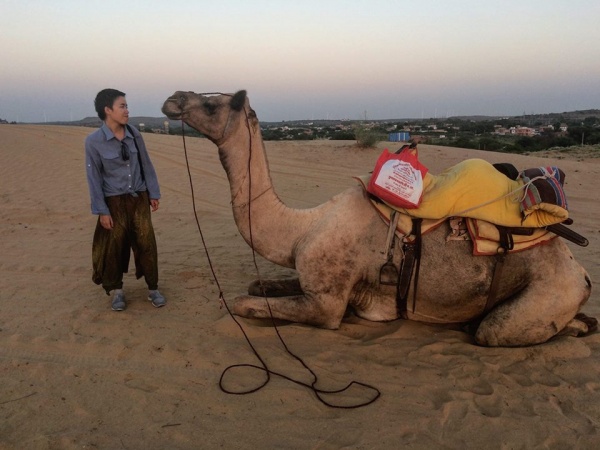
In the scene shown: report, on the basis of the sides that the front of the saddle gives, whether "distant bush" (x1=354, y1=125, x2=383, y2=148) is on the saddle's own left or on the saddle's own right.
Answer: on the saddle's own right

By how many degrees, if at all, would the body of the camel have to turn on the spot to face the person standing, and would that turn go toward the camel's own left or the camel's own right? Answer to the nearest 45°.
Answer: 0° — it already faces them

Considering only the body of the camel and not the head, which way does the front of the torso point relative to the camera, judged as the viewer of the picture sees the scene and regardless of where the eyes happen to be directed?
to the viewer's left

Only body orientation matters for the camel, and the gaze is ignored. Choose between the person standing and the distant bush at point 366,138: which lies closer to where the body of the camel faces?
the person standing

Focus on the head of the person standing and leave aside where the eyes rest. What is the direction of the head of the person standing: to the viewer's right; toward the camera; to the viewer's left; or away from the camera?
to the viewer's right

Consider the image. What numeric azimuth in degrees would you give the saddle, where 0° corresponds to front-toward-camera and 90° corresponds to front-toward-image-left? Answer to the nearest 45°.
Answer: approximately 90°

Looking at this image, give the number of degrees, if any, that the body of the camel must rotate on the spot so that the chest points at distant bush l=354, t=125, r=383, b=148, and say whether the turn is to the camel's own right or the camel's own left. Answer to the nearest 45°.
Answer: approximately 90° to the camel's own right
